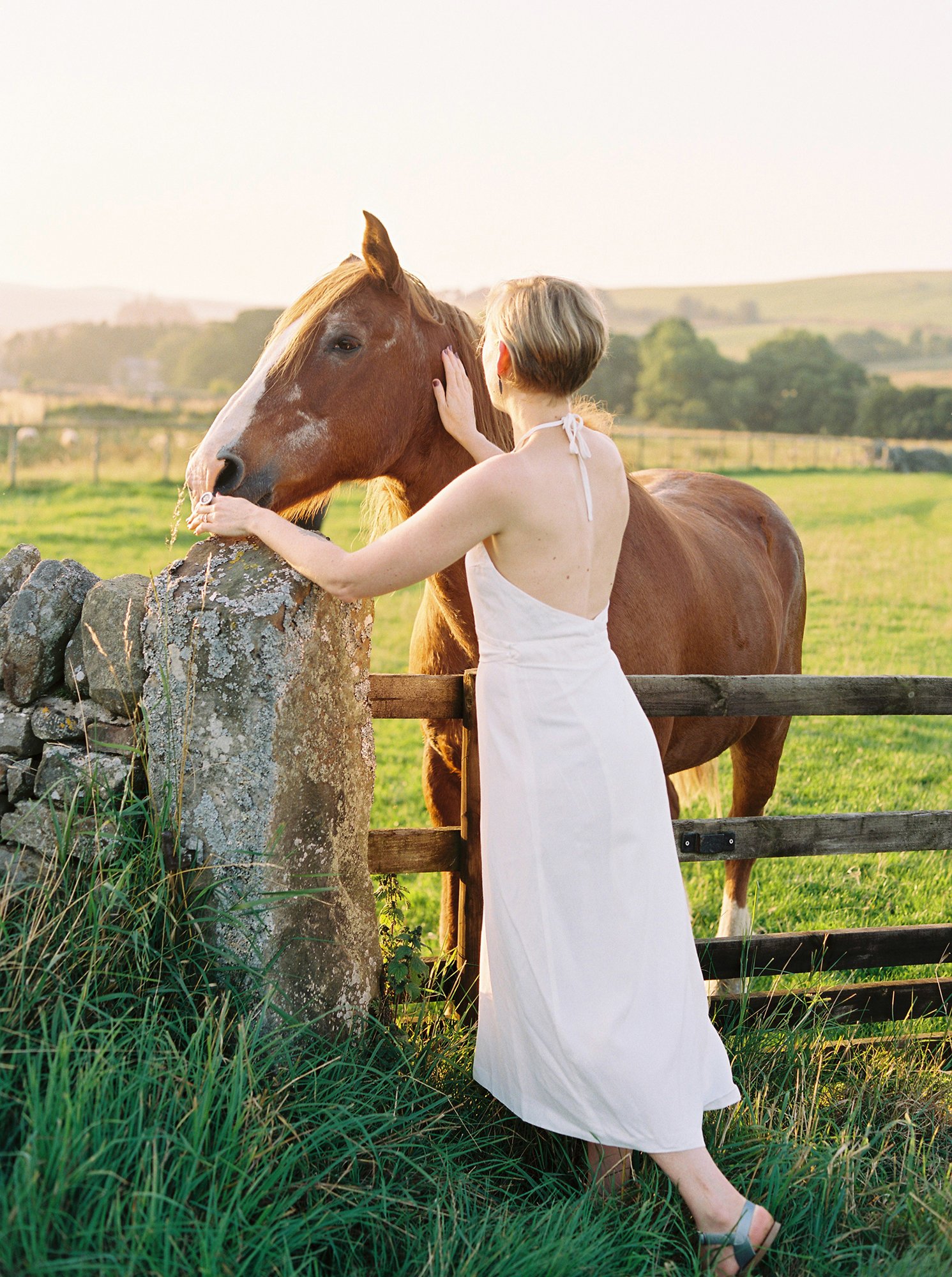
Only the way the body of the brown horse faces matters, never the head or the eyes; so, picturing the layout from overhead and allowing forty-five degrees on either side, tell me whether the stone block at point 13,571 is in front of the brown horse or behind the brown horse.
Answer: in front

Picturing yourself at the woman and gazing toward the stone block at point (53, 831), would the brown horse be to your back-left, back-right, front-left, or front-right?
front-right

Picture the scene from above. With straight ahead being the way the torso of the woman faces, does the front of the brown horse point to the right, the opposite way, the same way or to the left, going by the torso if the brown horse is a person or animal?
to the left

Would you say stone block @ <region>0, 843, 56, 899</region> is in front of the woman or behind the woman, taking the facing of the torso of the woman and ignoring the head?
in front

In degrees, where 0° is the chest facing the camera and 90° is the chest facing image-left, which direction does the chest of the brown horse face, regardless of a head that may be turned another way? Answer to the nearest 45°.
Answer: approximately 45°

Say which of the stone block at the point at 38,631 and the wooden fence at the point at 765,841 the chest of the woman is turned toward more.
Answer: the stone block

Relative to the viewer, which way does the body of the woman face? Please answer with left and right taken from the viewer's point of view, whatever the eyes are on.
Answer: facing away from the viewer and to the left of the viewer

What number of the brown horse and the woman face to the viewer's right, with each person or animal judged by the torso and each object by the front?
0

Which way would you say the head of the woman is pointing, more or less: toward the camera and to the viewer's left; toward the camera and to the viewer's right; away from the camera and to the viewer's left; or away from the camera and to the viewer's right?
away from the camera and to the viewer's left

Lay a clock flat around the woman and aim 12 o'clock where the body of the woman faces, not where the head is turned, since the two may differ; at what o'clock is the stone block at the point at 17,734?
The stone block is roughly at 11 o'clock from the woman.

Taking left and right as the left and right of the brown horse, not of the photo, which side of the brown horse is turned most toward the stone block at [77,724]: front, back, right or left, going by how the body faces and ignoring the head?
front

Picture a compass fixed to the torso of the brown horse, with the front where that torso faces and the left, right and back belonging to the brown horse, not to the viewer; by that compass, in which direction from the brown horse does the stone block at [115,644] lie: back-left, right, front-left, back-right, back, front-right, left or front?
front
